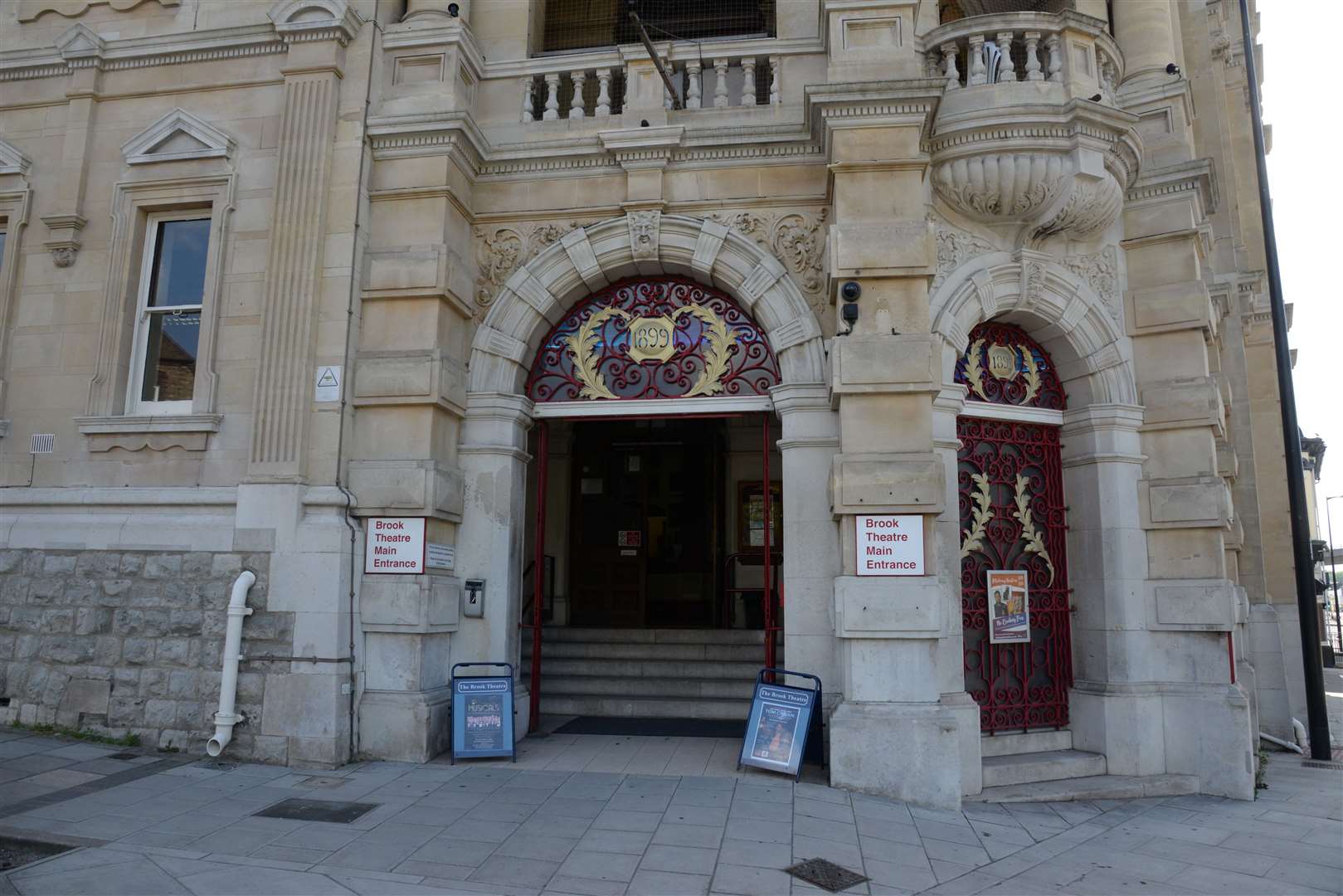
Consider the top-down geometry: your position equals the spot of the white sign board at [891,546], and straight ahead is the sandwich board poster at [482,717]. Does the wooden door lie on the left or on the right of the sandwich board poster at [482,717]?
right

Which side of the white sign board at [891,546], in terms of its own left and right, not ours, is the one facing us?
front

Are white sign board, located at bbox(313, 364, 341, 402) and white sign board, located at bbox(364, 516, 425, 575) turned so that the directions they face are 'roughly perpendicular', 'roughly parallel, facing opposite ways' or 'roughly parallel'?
roughly parallel

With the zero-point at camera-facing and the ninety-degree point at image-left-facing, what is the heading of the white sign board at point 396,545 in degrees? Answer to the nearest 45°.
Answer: approximately 0°

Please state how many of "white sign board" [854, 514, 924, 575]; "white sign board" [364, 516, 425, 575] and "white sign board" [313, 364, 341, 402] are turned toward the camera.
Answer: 3

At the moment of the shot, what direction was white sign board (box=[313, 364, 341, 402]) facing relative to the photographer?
facing the viewer

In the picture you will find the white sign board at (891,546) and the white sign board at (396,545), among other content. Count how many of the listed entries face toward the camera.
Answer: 2

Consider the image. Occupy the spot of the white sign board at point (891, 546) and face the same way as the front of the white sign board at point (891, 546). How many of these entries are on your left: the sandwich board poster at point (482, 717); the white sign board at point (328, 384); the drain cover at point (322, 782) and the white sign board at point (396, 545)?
0

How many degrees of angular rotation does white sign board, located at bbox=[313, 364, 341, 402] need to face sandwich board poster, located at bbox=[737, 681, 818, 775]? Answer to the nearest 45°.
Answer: approximately 45° to its left

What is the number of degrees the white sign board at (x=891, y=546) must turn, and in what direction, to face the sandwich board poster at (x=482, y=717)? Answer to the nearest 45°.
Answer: approximately 90° to its right

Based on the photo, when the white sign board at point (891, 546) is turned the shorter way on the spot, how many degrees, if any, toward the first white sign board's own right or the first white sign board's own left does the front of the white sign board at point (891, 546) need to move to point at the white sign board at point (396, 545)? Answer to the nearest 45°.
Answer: approximately 90° to the first white sign board's own right

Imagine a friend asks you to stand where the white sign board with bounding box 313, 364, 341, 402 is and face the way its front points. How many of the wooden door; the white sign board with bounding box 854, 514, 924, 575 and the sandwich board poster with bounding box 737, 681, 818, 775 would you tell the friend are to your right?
0

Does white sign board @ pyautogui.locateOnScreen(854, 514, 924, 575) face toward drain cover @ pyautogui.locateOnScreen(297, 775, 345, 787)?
no

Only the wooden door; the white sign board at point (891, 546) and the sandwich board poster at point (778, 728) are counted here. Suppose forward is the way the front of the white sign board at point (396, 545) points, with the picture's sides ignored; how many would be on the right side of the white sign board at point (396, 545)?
0

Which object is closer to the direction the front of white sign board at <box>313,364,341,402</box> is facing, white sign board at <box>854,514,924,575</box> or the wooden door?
the white sign board
